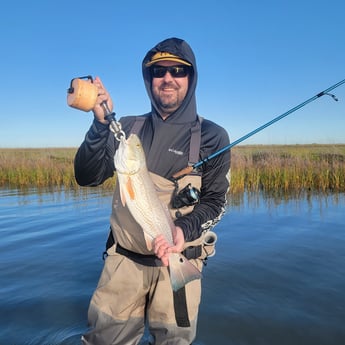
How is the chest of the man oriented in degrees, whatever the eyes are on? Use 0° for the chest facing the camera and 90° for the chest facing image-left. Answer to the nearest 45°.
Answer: approximately 0°
